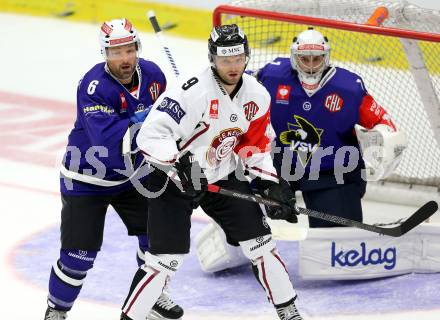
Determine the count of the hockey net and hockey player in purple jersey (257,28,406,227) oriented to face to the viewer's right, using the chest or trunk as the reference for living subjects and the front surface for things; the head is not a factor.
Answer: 0

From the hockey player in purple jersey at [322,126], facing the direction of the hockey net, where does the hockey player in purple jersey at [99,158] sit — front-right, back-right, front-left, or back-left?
back-left

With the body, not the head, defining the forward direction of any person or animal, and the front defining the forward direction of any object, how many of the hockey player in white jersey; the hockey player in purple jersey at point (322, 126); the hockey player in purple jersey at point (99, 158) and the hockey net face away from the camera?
0

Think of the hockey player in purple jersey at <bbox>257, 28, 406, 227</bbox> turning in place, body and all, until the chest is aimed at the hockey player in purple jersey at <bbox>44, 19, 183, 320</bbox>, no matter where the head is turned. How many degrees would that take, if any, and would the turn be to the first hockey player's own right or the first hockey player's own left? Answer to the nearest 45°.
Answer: approximately 45° to the first hockey player's own right

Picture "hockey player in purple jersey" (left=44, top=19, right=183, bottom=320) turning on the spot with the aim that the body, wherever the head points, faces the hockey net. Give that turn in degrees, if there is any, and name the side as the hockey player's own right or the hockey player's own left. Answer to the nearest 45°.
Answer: approximately 90° to the hockey player's own left

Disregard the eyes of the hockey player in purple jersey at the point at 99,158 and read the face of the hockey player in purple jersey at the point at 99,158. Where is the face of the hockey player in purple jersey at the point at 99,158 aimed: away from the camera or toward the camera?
toward the camera

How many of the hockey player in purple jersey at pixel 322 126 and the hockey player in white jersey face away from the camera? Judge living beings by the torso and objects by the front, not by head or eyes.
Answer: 0

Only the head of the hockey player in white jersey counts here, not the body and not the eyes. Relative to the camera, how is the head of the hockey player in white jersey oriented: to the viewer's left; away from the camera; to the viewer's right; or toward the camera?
toward the camera

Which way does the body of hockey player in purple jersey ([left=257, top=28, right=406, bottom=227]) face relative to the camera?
toward the camera

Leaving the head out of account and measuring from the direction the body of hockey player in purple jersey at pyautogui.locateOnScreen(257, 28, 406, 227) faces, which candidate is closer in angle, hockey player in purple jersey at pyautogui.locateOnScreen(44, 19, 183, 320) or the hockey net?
the hockey player in purple jersey

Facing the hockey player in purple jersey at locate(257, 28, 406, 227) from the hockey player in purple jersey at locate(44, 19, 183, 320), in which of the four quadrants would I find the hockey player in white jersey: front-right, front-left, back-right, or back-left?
front-right

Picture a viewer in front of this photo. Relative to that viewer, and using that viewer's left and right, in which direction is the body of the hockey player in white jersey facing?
facing the viewer and to the right of the viewer

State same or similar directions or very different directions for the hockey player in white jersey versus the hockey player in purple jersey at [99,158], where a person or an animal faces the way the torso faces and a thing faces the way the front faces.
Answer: same or similar directions
